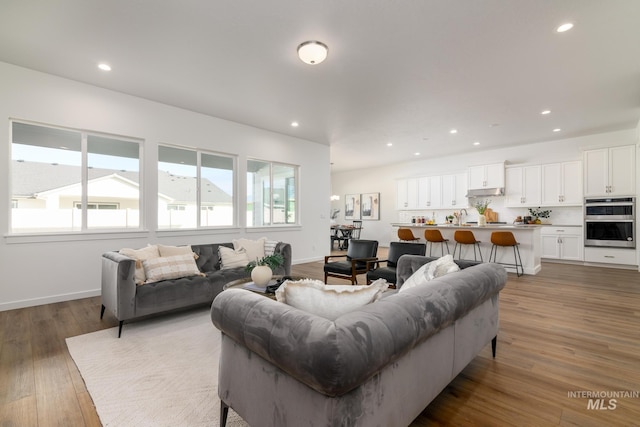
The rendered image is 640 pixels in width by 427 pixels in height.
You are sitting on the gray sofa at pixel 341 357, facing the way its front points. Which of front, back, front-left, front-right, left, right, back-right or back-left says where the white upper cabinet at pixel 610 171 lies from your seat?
right

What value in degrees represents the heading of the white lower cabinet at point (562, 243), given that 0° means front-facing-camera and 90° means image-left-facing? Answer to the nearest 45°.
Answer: approximately 0°

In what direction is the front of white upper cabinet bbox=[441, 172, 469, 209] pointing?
toward the camera

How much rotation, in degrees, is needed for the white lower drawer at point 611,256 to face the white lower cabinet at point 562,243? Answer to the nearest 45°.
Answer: approximately 90° to its right

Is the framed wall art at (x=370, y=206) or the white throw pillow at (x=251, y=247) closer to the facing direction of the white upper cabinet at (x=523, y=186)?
the white throw pillow

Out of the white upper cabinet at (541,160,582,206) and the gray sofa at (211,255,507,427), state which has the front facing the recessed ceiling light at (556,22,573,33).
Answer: the white upper cabinet

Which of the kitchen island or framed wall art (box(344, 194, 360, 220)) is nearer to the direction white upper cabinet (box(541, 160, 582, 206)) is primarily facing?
the kitchen island

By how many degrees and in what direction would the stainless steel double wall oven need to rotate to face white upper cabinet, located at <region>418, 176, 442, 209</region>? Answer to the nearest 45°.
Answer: approximately 90° to its right

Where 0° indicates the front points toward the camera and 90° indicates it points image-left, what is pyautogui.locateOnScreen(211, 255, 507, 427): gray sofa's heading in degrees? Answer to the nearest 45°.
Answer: approximately 135°

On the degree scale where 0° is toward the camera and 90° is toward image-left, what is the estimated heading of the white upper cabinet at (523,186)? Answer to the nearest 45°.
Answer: approximately 0°

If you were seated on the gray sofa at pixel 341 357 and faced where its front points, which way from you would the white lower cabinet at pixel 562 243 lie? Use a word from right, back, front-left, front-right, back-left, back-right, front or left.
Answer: right

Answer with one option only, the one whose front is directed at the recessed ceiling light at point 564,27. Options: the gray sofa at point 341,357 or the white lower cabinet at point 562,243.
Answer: the white lower cabinet
